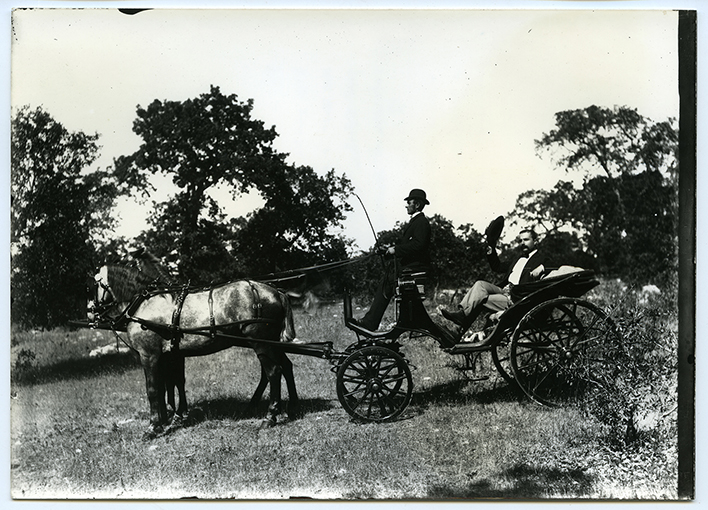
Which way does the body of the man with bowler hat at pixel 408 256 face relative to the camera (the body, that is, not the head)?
to the viewer's left

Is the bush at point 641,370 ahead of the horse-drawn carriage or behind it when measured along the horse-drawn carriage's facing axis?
behind

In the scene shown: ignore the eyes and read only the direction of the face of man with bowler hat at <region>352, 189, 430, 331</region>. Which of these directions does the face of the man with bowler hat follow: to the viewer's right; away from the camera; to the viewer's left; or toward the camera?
to the viewer's left

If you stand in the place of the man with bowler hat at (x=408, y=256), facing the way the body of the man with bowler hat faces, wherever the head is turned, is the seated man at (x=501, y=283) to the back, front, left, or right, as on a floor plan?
back

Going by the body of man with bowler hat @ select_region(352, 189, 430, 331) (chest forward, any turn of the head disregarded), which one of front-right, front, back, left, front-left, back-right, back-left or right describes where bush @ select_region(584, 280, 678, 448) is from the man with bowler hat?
back

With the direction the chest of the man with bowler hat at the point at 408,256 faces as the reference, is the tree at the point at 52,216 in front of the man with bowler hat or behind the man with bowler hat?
in front

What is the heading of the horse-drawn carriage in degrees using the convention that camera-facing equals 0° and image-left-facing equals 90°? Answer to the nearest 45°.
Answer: approximately 90°

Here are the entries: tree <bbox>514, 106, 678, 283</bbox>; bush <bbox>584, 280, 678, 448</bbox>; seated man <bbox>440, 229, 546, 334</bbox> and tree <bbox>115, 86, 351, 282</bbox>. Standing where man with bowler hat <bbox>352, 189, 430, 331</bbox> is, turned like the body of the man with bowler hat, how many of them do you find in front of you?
1

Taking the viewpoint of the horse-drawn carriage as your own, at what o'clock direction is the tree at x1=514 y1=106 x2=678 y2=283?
The tree is roughly at 4 o'clock from the horse-drawn carriage.

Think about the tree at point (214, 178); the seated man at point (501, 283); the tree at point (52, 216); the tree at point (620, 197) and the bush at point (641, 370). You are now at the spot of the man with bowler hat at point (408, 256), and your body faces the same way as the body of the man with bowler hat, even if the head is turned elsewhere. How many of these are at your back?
3

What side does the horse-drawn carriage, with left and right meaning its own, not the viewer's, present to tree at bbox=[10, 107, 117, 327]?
front
